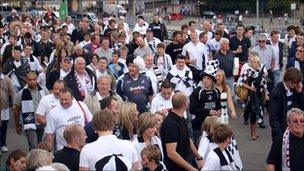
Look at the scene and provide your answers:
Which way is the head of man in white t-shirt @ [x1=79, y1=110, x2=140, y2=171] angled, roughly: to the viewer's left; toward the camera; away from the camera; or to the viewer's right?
away from the camera

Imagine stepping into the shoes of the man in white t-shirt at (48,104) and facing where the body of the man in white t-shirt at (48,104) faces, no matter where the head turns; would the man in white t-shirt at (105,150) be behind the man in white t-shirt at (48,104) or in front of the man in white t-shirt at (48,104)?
in front

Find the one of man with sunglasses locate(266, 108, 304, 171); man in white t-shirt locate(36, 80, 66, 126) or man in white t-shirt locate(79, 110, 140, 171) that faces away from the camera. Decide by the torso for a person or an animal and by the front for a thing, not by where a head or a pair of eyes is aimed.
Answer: man in white t-shirt locate(79, 110, 140, 171)

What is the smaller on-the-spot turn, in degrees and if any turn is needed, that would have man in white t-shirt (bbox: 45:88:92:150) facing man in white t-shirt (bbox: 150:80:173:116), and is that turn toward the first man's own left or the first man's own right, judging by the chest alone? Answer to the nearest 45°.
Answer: approximately 135° to the first man's own left

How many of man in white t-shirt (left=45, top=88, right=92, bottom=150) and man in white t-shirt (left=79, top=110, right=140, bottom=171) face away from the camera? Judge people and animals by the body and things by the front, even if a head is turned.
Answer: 1

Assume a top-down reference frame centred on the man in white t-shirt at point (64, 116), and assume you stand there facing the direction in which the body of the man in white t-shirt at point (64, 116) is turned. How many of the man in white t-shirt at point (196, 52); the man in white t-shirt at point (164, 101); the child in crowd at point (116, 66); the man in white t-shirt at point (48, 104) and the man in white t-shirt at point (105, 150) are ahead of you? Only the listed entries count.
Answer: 1

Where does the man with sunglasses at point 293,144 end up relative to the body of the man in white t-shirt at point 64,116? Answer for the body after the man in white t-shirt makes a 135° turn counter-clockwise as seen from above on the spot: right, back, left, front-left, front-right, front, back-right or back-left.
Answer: right

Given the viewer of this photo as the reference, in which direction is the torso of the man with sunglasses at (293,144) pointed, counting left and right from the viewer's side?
facing the viewer

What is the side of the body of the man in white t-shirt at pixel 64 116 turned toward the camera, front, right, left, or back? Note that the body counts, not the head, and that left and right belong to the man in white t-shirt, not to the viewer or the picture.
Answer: front

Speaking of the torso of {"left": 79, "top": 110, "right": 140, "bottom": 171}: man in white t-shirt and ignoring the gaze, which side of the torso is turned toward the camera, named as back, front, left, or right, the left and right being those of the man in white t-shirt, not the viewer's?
back

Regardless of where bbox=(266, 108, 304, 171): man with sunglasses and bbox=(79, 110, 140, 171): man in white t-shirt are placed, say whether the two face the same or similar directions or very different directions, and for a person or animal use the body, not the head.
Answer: very different directions

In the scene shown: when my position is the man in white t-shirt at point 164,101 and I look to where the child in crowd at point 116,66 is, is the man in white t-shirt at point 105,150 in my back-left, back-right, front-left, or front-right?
back-left

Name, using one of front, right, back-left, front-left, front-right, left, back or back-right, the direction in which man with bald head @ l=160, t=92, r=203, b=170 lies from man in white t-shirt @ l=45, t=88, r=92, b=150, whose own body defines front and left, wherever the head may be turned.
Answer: front-left

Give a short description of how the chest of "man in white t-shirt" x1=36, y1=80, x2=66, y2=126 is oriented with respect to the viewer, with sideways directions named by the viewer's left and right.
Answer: facing the viewer and to the right of the viewer
